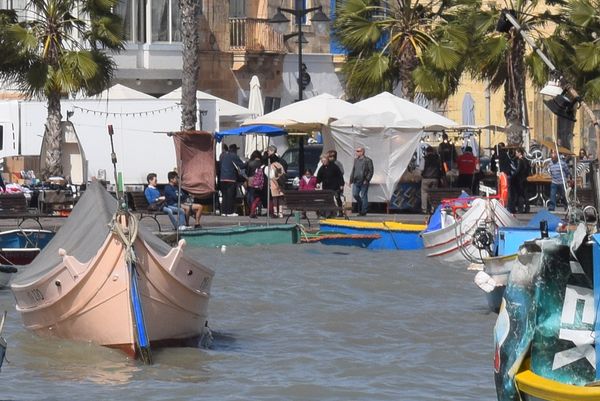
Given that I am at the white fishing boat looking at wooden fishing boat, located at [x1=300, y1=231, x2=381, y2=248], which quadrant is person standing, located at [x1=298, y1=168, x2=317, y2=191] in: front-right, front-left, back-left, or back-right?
front-right

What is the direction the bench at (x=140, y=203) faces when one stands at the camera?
facing the viewer and to the right of the viewer

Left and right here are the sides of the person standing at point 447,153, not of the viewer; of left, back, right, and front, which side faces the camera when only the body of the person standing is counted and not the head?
front

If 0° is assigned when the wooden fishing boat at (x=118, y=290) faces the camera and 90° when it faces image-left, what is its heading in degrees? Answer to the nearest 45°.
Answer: approximately 0°

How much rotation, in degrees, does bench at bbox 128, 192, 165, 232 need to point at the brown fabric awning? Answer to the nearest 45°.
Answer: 0° — it already faces it

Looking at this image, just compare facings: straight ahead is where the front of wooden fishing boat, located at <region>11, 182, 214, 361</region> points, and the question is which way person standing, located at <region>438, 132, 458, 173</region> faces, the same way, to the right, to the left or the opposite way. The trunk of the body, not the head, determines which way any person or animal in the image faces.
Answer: the same way

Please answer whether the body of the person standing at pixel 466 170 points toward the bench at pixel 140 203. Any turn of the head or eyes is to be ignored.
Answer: no

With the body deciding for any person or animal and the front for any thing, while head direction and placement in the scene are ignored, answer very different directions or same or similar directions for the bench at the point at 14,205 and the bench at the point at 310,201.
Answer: same or similar directions

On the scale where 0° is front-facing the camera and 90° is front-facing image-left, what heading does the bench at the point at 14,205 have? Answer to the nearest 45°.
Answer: approximately 315°

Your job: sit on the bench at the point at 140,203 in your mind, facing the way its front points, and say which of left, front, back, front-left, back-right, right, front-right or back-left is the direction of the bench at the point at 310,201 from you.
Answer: front-left
